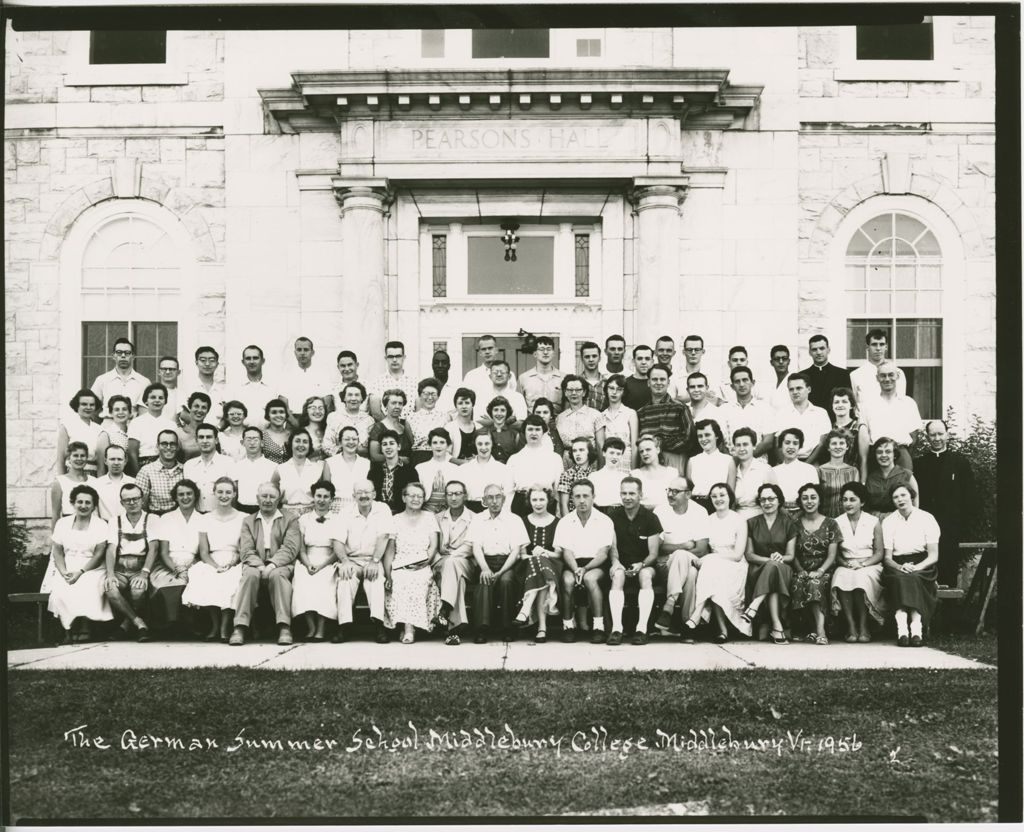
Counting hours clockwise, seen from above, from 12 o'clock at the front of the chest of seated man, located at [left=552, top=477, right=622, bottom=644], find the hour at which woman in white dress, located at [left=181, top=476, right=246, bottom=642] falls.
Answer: The woman in white dress is roughly at 3 o'clock from the seated man.

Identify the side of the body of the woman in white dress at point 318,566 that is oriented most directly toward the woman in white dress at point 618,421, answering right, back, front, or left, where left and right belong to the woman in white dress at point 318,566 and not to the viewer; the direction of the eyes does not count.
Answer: left

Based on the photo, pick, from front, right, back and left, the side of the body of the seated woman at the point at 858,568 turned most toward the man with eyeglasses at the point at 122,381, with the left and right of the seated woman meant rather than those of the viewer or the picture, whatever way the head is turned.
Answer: right

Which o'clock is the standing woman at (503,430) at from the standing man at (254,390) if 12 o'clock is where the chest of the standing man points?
The standing woman is roughly at 10 o'clock from the standing man.

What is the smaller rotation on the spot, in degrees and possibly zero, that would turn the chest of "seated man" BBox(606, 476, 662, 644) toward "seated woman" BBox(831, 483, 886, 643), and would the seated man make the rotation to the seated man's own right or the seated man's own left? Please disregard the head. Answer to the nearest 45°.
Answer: approximately 90° to the seated man's own left

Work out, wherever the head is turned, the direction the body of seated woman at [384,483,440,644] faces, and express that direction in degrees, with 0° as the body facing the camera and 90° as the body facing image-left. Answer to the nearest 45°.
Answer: approximately 0°

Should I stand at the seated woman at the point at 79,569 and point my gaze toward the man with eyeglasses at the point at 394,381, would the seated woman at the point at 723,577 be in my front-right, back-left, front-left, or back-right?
front-right

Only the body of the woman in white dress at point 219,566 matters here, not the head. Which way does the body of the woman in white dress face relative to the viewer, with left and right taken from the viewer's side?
facing the viewer

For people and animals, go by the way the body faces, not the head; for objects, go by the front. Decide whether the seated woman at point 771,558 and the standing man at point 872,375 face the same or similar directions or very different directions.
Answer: same or similar directions

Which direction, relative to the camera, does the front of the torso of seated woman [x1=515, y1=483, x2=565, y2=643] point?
toward the camera

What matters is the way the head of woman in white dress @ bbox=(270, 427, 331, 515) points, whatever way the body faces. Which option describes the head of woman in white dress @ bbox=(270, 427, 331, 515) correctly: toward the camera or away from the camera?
toward the camera

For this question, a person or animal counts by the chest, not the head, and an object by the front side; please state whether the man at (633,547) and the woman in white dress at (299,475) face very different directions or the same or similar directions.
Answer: same or similar directions

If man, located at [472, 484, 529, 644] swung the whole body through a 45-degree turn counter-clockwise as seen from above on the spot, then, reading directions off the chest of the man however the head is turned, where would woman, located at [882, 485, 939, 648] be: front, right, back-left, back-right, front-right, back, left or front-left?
front-left

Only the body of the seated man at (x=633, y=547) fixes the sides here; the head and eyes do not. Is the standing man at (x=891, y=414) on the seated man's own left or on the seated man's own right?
on the seated man's own left

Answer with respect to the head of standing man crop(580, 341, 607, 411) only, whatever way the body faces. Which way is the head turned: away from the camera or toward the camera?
toward the camera
